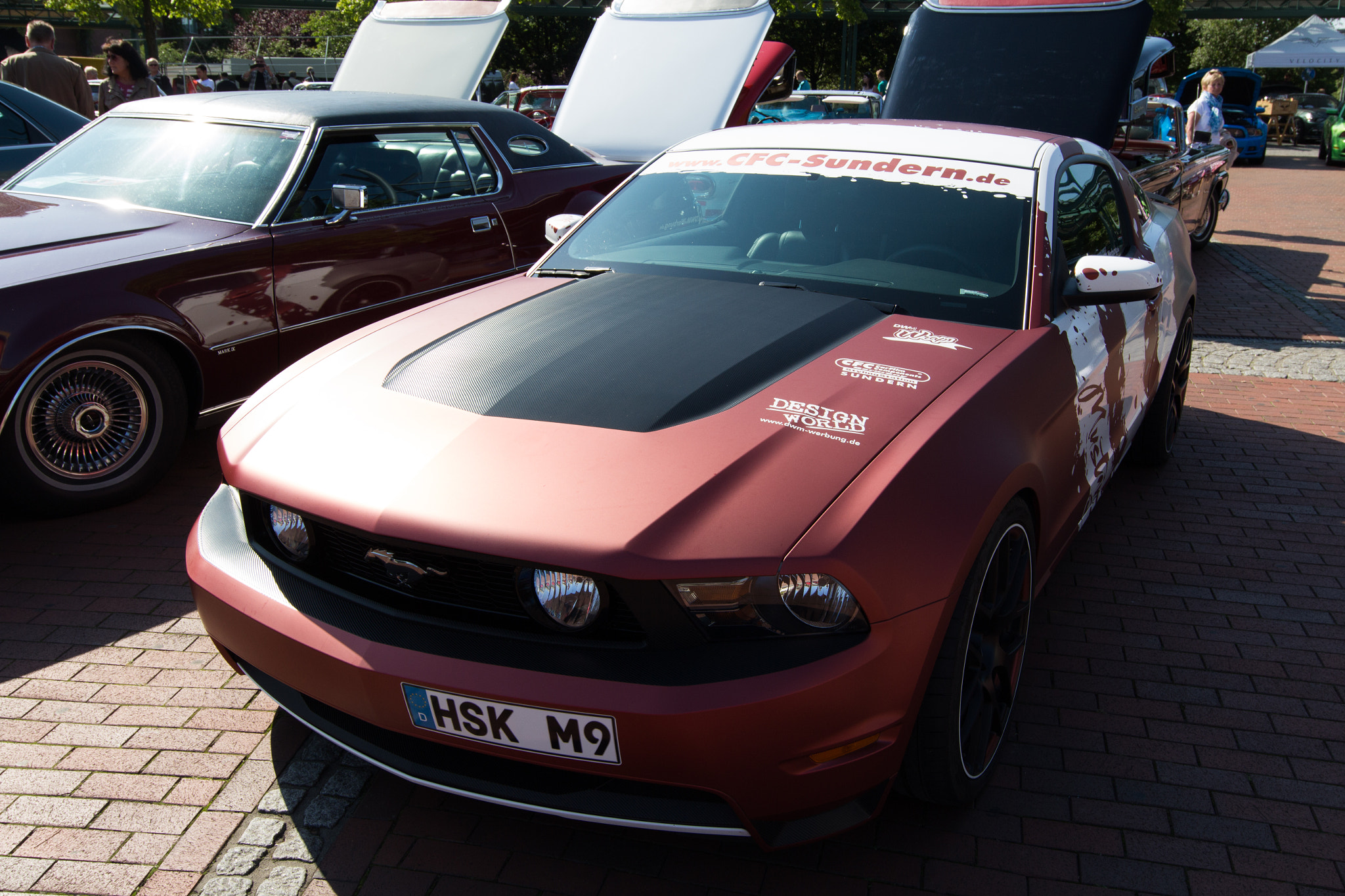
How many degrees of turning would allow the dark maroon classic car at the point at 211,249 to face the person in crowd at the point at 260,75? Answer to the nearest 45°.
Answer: approximately 135° to its right

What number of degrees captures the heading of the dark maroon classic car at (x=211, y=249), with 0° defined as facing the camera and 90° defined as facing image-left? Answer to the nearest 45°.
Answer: approximately 45°

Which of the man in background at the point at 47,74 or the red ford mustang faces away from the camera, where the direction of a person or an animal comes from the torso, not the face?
the man in background

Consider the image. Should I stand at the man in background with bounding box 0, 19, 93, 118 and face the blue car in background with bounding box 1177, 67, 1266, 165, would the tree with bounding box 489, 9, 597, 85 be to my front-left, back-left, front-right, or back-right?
front-left

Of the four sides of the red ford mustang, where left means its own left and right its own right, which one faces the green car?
back

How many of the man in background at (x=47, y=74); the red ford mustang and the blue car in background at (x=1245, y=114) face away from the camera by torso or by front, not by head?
1

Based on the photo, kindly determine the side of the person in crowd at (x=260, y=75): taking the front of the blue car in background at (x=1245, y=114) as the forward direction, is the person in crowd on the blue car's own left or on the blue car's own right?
on the blue car's own right

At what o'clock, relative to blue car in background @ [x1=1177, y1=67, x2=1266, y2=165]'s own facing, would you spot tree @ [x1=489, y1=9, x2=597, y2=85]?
The tree is roughly at 4 o'clock from the blue car in background.

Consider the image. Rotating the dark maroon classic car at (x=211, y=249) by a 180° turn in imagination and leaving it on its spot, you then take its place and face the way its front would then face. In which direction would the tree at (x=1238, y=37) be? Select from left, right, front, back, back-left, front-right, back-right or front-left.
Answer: front

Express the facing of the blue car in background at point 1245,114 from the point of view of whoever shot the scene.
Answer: facing the viewer

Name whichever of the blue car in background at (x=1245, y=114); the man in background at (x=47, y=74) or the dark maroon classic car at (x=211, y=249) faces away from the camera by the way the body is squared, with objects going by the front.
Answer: the man in background

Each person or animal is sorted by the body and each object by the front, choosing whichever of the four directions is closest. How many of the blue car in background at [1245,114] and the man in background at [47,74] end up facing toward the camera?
1

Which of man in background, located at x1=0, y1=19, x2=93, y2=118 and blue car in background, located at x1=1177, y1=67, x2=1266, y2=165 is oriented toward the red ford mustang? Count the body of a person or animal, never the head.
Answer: the blue car in background

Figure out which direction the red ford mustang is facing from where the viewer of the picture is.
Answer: facing the viewer and to the left of the viewer
